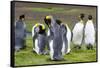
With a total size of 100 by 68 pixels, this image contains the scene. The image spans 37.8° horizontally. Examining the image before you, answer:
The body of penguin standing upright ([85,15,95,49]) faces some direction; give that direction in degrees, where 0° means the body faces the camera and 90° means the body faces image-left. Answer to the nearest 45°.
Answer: approximately 0°

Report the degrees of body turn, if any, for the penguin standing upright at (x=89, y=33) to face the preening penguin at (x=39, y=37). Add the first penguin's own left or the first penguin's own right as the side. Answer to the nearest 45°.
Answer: approximately 45° to the first penguin's own right
